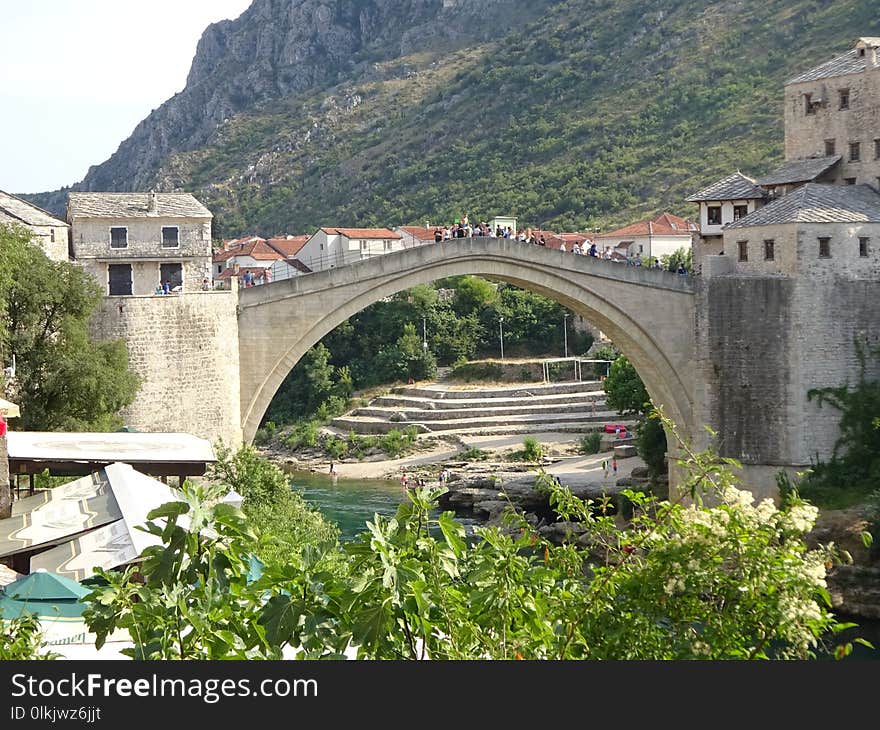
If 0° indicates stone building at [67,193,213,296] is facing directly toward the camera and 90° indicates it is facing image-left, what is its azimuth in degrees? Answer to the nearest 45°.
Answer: approximately 0°

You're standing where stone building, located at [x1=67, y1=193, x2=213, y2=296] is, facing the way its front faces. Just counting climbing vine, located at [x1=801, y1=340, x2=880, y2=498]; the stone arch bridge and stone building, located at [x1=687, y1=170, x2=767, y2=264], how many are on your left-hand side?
3

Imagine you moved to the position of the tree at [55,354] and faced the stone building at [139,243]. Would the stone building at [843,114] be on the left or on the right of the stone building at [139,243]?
right

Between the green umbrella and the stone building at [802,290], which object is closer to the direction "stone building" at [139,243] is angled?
the green umbrella

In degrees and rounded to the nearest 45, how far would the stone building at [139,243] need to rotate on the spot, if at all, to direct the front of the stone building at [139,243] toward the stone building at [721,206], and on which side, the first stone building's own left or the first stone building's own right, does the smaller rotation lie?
approximately 90° to the first stone building's own left

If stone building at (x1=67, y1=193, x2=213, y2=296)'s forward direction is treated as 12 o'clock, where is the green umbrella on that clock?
The green umbrella is roughly at 12 o'clock from the stone building.

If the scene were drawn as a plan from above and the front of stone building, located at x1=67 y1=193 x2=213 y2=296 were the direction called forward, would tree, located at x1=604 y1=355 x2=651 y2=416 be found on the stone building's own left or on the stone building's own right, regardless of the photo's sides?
on the stone building's own left

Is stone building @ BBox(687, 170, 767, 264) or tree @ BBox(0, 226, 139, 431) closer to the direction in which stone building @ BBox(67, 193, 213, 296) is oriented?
the tree
